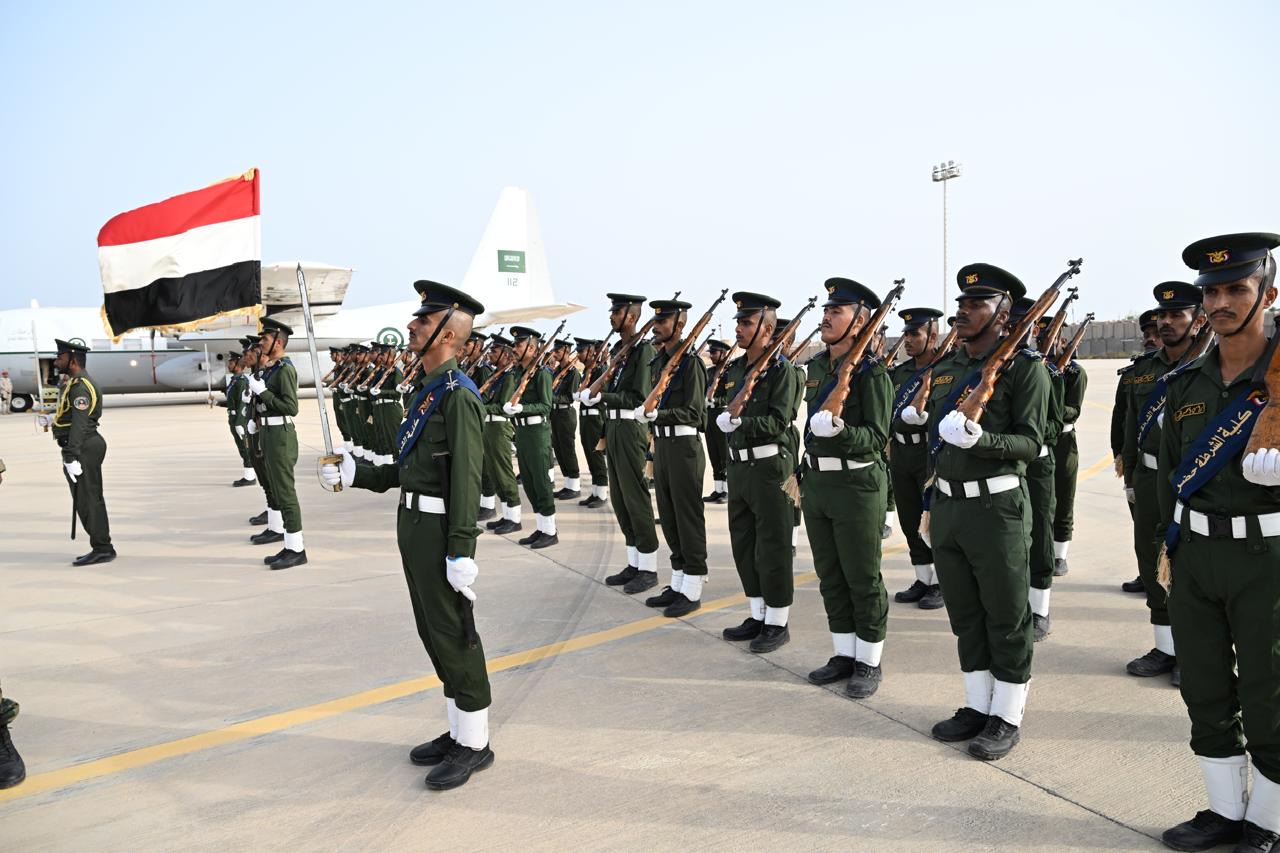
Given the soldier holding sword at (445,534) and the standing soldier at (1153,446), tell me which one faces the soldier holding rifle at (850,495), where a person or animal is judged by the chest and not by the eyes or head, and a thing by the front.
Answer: the standing soldier at (1153,446)

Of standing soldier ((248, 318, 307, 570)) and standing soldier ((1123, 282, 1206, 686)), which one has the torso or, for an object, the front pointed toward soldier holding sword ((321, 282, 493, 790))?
standing soldier ((1123, 282, 1206, 686))

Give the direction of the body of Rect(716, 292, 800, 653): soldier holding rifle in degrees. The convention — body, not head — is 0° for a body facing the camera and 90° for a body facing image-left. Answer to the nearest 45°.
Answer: approximately 45°

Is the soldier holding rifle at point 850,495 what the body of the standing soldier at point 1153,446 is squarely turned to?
yes

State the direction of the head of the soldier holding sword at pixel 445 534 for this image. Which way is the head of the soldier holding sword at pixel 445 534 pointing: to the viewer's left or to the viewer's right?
to the viewer's left
